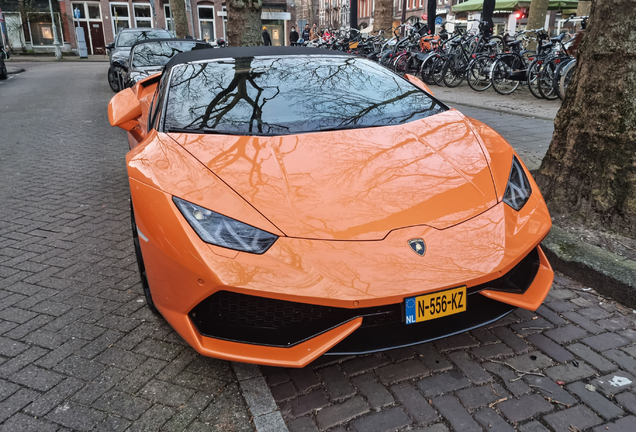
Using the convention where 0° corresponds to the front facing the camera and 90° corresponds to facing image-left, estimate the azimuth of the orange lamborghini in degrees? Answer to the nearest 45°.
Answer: approximately 315°

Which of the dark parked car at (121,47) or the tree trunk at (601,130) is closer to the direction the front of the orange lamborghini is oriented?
the tree trunk

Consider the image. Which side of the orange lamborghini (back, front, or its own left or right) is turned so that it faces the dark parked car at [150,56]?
back

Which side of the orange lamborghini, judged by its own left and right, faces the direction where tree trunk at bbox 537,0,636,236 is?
left

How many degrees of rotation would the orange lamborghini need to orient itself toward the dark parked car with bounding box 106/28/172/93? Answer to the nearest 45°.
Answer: approximately 180°
